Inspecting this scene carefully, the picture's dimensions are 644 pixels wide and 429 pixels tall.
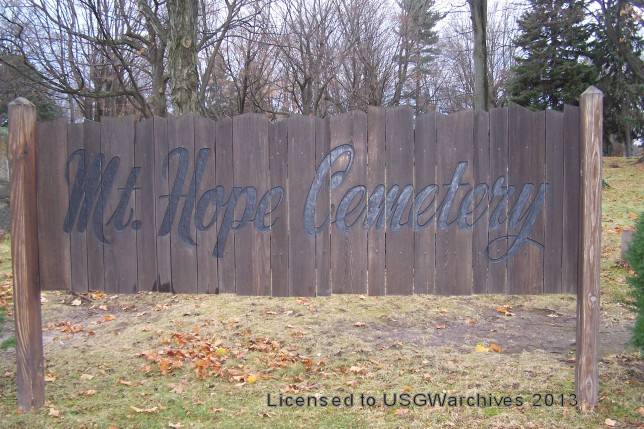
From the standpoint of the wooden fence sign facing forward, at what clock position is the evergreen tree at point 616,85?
The evergreen tree is roughly at 7 o'clock from the wooden fence sign.

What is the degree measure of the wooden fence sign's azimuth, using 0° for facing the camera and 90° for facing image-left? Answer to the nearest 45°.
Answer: approximately 0°

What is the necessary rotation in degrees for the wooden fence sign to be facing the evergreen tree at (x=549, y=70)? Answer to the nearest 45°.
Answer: approximately 135° to its left
